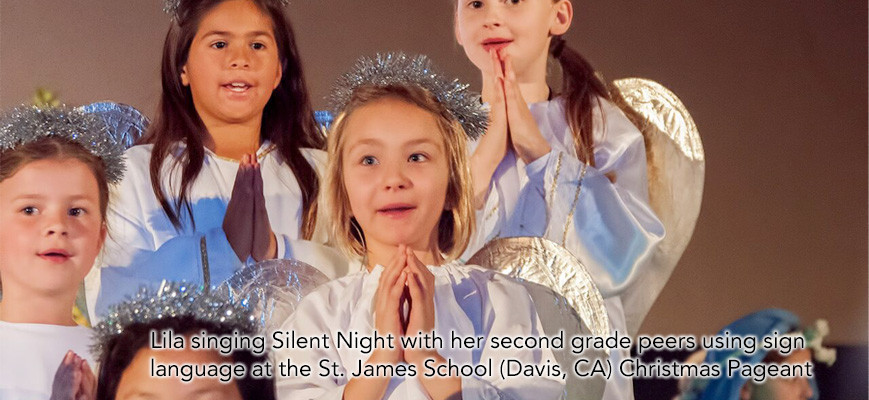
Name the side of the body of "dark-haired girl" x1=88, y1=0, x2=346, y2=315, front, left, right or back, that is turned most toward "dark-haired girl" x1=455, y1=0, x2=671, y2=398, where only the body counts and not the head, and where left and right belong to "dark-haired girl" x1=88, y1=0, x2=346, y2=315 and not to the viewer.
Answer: left

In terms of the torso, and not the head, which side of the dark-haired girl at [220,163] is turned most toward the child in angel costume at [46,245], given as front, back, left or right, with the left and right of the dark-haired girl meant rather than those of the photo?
right

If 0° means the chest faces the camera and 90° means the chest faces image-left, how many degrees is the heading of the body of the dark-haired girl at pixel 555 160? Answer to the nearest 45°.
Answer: approximately 45°

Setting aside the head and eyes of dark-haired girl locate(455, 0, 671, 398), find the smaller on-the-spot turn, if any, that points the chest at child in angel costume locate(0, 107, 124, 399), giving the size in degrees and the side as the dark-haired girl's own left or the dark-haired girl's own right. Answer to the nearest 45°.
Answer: approximately 45° to the dark-haired girl's own right

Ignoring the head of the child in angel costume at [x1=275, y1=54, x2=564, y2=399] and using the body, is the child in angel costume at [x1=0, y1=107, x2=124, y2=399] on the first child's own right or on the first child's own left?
on the first child's own right

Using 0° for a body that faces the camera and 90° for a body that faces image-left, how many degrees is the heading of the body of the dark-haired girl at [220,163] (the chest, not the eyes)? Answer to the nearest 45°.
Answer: approximately 0°

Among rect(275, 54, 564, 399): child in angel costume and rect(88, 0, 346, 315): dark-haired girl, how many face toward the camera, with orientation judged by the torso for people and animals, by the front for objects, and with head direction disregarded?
2
